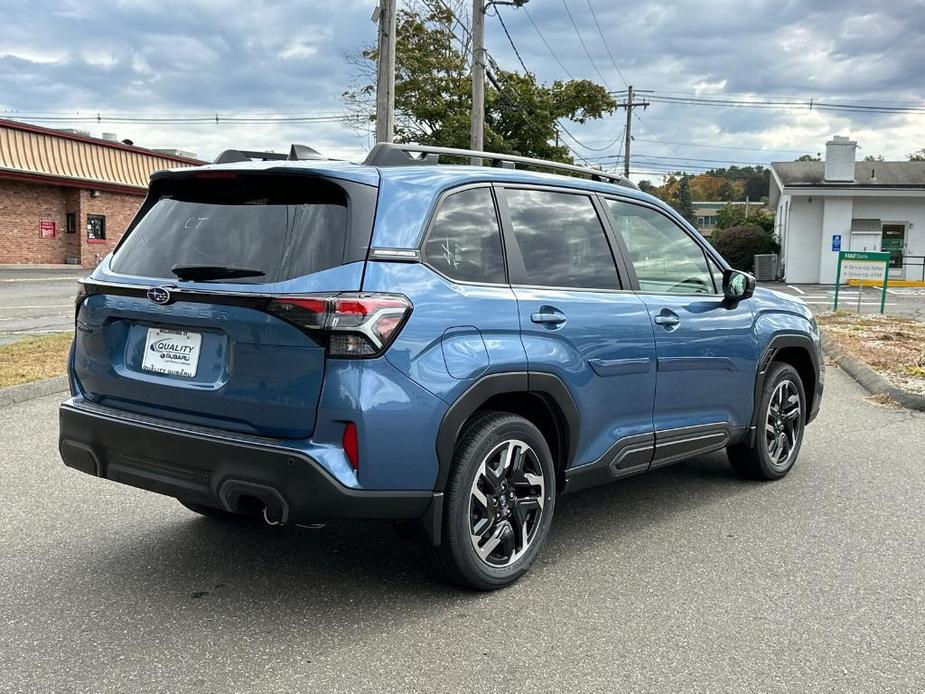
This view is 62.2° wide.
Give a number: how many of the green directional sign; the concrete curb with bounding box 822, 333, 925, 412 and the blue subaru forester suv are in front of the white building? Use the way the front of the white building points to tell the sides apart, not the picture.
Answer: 3

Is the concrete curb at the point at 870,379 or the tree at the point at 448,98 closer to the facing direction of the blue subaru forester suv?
the concrete curb

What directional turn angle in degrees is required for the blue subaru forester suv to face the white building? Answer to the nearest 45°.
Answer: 0° — it already faces it

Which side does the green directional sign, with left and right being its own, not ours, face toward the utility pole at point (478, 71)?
right

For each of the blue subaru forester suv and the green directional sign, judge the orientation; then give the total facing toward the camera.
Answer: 1

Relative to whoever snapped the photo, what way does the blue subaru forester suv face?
facing away from the viewer and to the right of the viewer

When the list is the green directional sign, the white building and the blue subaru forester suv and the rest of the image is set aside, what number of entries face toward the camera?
2

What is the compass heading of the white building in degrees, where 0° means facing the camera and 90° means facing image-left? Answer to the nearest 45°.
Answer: approximately 0°

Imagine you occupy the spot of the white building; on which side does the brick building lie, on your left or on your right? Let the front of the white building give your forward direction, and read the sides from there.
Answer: on your right

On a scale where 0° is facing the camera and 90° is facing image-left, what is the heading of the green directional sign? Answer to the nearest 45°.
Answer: approximately 0°

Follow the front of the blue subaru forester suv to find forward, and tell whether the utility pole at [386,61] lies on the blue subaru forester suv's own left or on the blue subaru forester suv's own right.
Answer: on the blue subaru forester suv's own left
